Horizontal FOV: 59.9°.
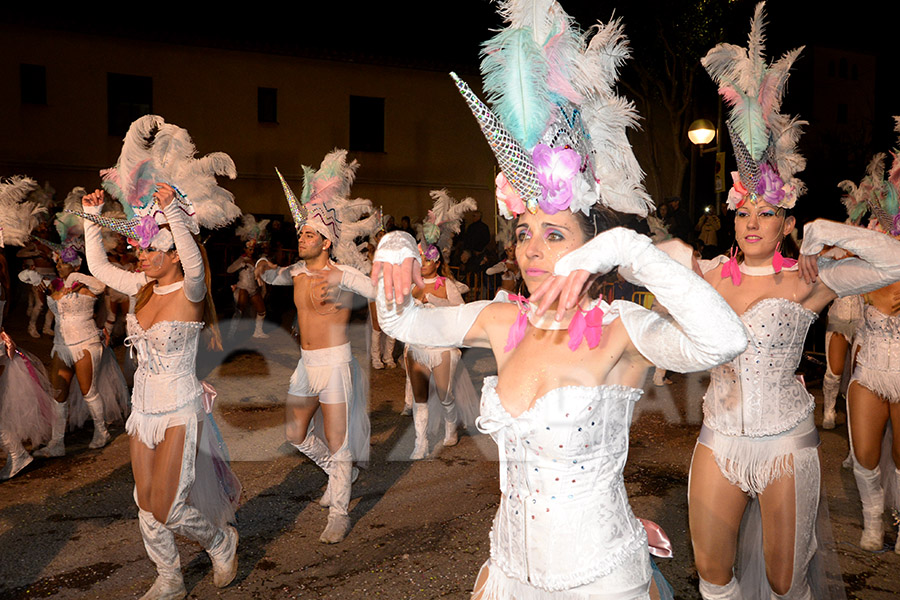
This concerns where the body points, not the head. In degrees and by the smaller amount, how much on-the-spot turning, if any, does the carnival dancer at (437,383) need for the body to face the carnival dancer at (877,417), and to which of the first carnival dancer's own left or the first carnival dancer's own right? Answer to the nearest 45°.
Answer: approximately 90° to the first carnival dancer's own left

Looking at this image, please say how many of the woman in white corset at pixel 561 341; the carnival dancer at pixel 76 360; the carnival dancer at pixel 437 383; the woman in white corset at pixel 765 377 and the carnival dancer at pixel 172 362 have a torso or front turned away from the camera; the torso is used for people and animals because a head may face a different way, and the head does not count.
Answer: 0

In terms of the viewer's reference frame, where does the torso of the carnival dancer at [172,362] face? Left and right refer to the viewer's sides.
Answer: facing the viewer and to the left of the viewer

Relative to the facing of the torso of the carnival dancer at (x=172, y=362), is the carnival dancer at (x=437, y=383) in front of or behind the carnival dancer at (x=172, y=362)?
behind

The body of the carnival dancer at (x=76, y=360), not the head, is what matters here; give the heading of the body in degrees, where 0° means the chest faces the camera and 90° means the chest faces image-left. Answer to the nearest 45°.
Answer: approximately 45°

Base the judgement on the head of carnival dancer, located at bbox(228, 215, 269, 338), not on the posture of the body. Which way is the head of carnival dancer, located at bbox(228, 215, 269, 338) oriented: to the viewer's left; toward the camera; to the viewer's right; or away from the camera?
toward the camera

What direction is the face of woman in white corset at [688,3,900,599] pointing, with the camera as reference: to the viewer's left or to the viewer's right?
to the viewer's left

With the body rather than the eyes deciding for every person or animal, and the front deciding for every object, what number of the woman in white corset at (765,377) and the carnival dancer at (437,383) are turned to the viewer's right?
0

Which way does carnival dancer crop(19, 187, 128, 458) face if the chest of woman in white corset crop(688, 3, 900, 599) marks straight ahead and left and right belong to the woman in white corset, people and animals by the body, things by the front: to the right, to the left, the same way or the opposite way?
the same way

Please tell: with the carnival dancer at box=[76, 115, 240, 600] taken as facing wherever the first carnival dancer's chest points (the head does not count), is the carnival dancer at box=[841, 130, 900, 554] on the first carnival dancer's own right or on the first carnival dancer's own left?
on the first carnival dancer's own left

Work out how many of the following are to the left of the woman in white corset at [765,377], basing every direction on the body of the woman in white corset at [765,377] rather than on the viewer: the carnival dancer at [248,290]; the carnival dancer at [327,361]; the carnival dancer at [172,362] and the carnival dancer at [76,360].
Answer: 0

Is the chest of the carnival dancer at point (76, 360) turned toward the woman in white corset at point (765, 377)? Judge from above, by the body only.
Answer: no

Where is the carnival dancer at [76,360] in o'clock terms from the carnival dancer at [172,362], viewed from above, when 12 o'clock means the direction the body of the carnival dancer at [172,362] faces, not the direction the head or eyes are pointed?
the carnival dancer at [76,360] is roughly at 4 o'clock from the carnival dancer at [172,362].

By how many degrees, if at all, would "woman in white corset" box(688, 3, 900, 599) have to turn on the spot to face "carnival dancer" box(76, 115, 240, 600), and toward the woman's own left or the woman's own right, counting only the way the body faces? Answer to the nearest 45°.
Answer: approximately 90° to the woman's own right

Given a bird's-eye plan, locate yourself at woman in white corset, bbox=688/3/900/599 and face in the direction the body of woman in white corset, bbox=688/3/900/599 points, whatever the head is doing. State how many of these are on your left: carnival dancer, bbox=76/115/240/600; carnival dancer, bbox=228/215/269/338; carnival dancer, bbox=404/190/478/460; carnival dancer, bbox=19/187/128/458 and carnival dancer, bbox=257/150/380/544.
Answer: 0

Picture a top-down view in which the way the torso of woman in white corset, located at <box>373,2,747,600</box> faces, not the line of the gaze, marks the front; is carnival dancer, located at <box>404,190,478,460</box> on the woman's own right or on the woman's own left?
on the woman's own right

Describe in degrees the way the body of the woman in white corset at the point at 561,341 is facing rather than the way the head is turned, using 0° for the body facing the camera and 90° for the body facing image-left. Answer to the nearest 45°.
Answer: approximately 45°

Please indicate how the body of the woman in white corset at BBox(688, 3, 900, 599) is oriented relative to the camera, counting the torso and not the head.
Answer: toward the camera

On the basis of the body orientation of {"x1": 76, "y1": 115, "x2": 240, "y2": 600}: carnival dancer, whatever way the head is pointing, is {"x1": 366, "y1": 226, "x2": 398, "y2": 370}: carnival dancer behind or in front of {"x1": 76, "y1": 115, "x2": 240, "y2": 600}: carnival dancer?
behind
